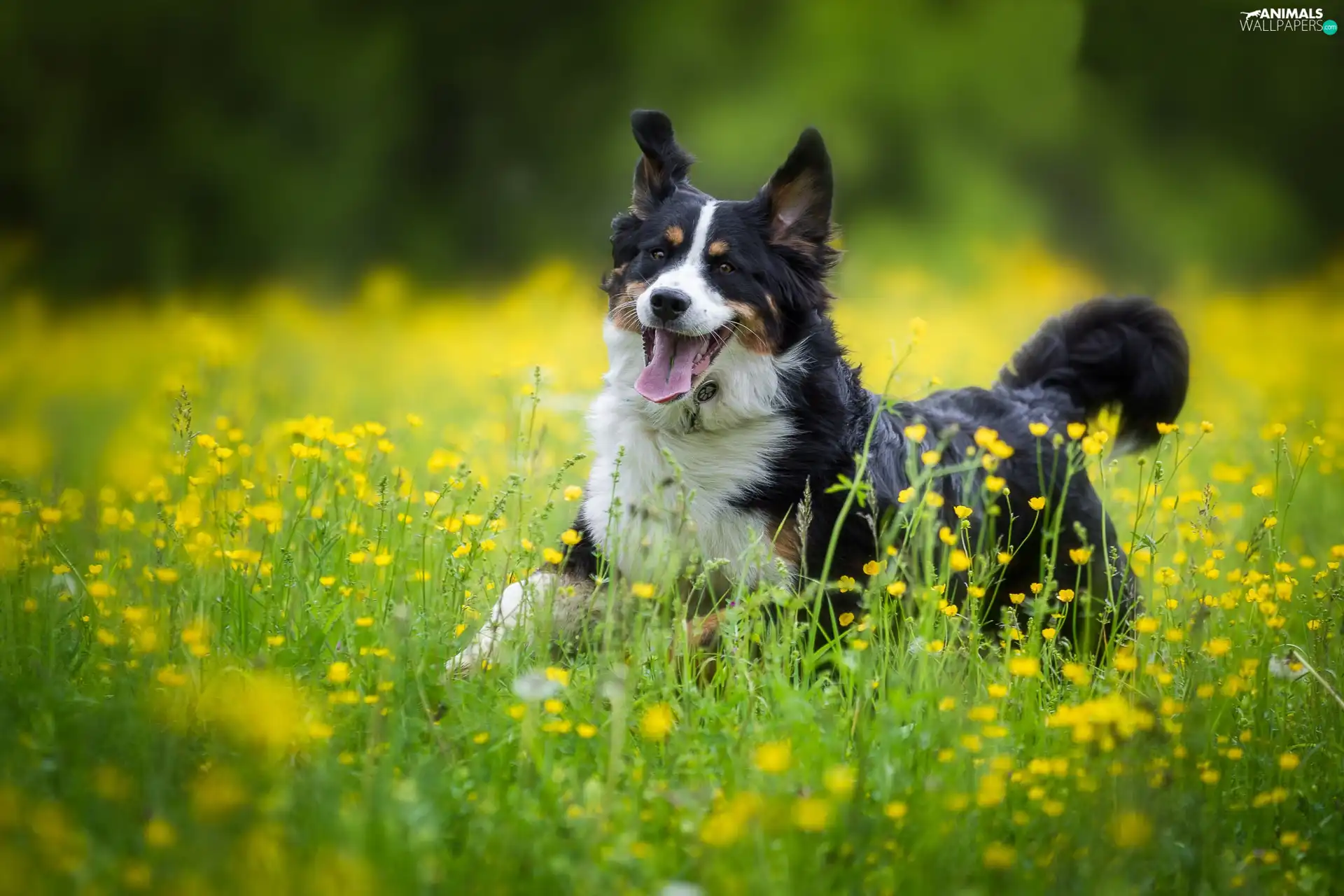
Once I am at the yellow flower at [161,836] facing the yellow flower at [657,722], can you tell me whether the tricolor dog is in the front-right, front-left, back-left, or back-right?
front-left

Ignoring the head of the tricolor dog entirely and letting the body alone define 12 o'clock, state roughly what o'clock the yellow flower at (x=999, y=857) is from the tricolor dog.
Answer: The yellow flower is roughly at 10 o'clock from the tricolor dog.

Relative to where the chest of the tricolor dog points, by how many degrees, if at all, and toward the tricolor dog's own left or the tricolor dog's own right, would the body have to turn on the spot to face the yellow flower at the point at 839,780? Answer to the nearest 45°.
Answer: approximately 45° to the tricolor dog's own left

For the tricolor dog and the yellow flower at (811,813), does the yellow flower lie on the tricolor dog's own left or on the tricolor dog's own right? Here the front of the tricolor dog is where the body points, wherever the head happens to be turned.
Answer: on the tricolor dog's own left

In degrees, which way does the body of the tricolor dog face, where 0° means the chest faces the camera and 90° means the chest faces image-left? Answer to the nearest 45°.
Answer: approximately 45°

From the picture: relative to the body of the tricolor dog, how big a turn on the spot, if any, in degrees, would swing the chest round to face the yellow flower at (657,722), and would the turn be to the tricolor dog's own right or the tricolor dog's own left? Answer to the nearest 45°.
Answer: approximately 45° to the tricolor dog's own left

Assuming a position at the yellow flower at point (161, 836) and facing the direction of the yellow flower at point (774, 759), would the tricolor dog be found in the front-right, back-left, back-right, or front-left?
front-left

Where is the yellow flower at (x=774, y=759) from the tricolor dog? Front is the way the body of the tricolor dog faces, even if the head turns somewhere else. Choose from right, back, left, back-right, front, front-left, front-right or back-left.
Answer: front-left

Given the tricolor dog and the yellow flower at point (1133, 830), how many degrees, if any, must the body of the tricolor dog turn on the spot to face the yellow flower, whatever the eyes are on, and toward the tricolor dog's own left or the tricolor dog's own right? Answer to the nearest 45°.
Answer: approximately 45° to the tricolor dog's own left
